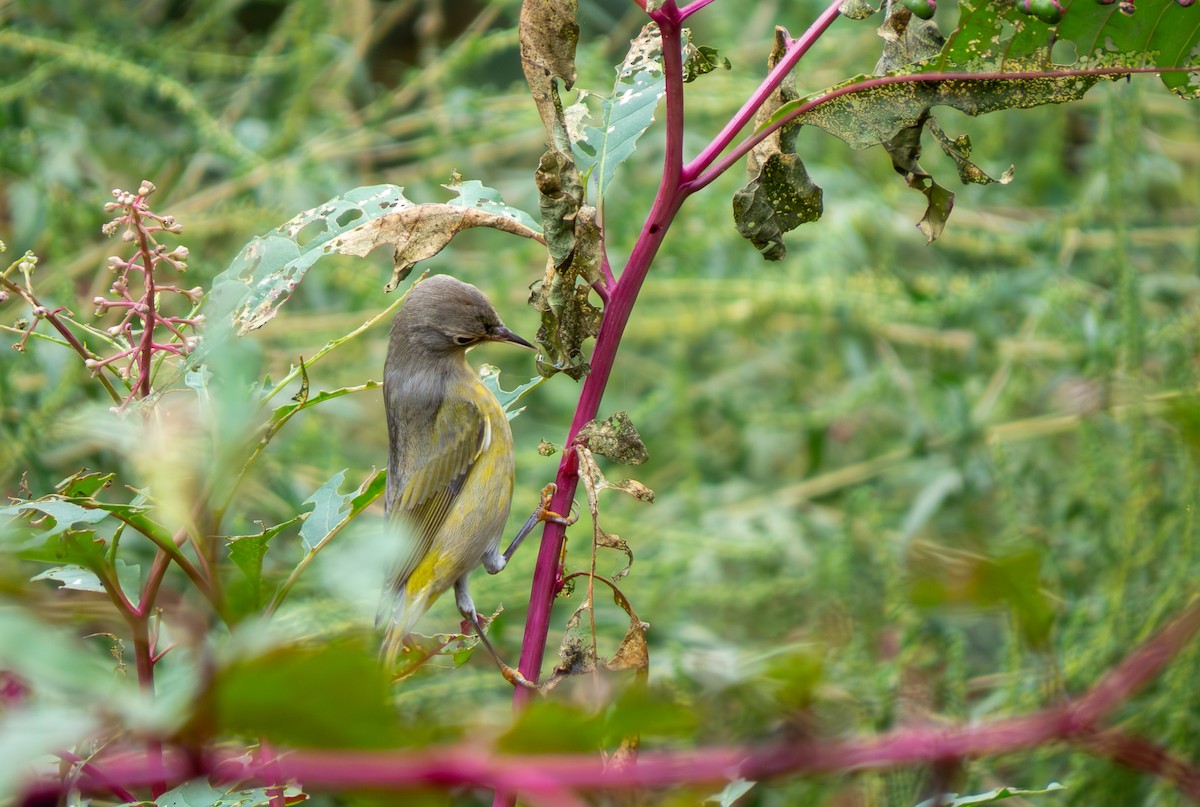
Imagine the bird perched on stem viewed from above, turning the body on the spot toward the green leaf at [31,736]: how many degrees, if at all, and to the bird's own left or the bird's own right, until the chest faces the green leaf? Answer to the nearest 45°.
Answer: approximately 90° to the bird's own right

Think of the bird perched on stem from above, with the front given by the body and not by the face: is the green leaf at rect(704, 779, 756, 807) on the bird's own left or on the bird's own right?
on the bird's own right

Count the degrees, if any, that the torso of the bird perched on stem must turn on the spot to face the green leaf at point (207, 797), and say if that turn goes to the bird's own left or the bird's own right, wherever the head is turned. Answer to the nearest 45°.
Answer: approximately 180°

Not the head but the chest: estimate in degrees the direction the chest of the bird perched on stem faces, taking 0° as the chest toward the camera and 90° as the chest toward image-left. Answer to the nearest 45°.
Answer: approximately 270°
